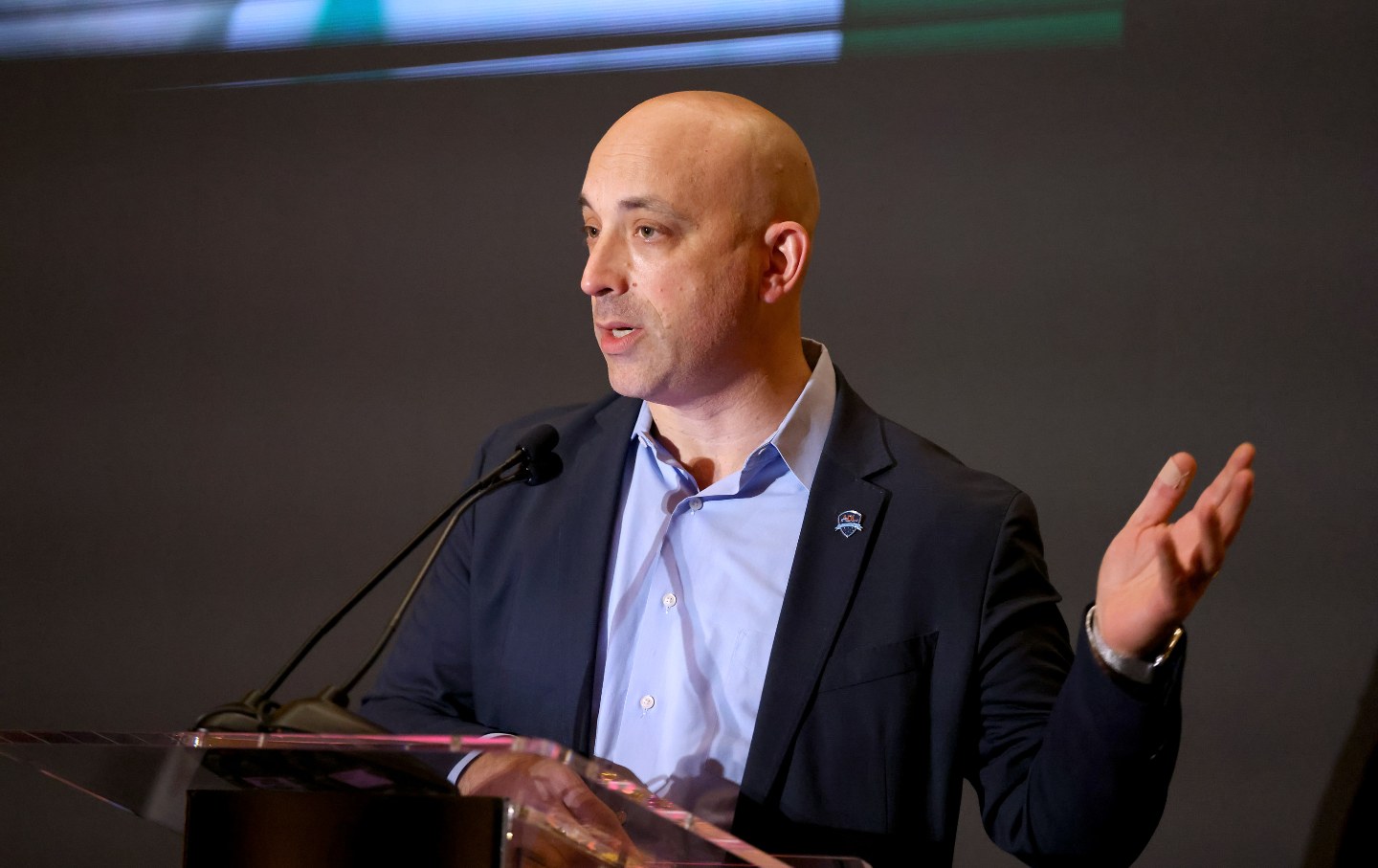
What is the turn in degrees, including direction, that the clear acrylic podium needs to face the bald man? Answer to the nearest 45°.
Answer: approximately 180°

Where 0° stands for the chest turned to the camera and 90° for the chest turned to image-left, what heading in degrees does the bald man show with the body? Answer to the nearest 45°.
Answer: approximately 45°

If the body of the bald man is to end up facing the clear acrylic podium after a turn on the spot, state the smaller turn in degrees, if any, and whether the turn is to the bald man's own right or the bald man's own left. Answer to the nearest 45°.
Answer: approximately 45° to the bald man's own left

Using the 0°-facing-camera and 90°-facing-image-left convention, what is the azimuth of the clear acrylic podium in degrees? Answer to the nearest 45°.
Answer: approximately 45°

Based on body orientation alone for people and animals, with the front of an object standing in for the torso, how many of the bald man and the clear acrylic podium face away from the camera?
0

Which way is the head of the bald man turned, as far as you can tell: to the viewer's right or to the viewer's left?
to the viewer's left
